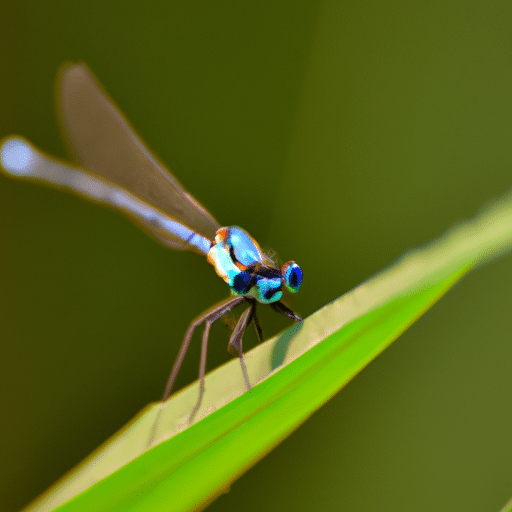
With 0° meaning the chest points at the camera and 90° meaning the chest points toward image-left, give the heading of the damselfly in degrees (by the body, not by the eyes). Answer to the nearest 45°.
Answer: approximately 315°
